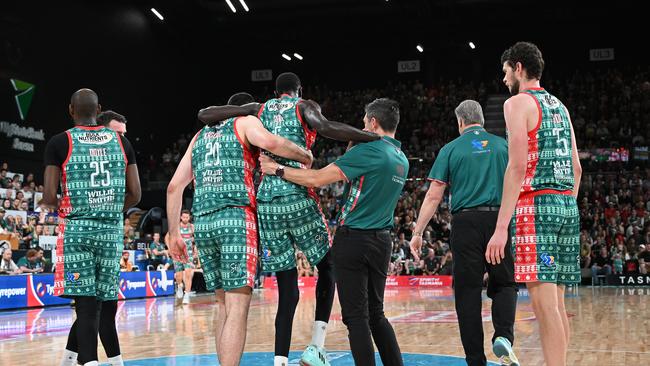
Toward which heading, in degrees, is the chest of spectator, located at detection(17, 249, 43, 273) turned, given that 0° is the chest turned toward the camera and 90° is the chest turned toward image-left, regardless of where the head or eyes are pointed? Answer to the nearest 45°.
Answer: approximately 315°

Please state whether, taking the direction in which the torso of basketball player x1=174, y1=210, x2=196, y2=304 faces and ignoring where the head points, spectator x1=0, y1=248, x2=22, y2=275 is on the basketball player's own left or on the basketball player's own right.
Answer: on the basketball player's own right

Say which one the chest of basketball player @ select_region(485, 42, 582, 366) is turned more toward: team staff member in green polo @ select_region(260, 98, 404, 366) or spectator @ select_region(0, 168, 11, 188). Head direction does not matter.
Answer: the spectator

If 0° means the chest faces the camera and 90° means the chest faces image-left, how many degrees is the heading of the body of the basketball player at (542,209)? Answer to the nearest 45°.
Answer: approximately 135°

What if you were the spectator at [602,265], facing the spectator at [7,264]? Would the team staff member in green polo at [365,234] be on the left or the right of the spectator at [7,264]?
left

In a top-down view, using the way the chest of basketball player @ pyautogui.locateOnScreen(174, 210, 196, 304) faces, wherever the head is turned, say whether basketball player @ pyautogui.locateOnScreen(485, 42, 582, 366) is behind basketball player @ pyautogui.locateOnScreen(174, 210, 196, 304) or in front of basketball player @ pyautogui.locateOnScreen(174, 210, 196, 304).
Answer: in front

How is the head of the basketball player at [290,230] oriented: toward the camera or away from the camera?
away from the camera

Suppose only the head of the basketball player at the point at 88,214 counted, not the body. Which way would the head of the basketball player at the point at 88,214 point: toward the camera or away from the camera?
away from the camera

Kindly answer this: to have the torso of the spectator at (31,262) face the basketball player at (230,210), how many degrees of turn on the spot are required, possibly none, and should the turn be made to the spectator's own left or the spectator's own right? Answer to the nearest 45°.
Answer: approximately 45° to the spectator's own right

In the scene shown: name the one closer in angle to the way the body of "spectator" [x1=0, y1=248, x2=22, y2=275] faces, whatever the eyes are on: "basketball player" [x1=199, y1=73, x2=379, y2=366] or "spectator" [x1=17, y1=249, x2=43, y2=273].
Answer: the basketball player
